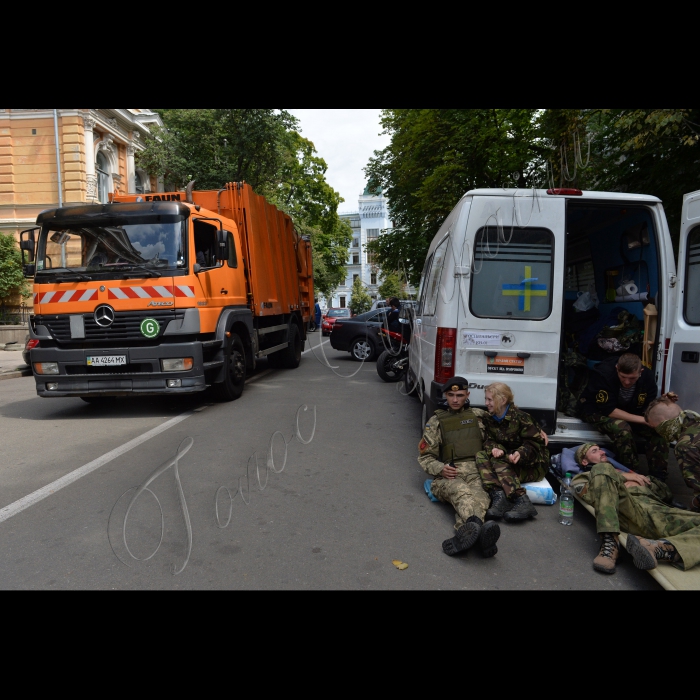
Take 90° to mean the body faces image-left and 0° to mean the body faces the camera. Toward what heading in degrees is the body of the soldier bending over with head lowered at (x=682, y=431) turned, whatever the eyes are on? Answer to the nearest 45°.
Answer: approximately 90°

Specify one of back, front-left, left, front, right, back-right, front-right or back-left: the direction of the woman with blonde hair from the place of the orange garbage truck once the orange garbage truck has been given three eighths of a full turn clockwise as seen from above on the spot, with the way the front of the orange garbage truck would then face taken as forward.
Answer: back-right

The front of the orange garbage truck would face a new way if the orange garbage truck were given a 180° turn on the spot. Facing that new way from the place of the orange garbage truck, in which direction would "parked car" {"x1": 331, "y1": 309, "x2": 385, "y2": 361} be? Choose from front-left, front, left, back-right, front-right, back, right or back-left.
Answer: front

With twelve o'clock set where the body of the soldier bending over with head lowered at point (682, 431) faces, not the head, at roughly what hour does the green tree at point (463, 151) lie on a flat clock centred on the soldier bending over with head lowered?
The green tree is roughly at 2 o'clock from the soldier bending over with head lowered.

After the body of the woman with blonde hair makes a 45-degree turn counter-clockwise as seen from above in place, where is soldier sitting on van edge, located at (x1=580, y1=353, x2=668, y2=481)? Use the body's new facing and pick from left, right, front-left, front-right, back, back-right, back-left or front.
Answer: back-left

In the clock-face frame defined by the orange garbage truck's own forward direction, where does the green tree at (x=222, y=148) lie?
The green tree is roughly at 5 o'clock from the orange garbage truck.

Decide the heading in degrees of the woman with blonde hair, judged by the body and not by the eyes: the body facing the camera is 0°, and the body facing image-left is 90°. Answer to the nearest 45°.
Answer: approximately 45°

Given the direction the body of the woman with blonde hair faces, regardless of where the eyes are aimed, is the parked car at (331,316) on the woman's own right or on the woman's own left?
on the woman's own right
